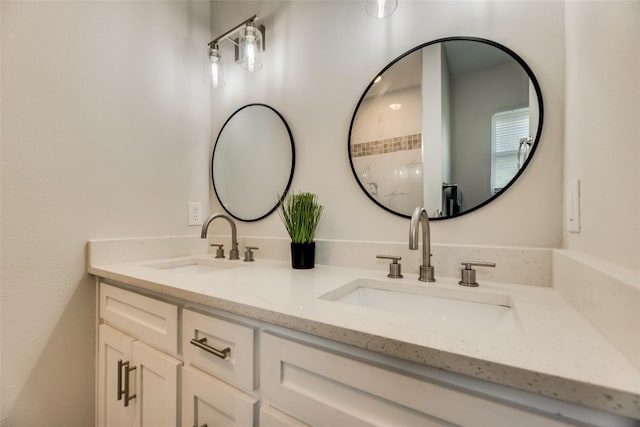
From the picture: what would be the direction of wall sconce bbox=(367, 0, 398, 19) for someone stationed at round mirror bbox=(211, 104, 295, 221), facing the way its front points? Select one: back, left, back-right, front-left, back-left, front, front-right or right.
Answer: left

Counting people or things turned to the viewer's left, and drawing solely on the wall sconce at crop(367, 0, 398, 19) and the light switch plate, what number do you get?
1

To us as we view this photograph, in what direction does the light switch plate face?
facing to the left of the viewer

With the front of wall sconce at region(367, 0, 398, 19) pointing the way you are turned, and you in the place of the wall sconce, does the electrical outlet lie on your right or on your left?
on your right

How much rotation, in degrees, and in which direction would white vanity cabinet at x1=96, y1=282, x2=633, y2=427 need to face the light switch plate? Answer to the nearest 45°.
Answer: approximately 135° to its left

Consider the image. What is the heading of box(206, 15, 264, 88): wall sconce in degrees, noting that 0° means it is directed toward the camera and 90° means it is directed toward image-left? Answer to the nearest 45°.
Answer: approximately 45°

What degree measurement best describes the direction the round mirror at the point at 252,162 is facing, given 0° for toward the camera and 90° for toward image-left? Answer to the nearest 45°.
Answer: approximately 45°

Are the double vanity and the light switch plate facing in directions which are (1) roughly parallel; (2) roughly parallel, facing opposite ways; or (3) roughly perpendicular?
roughly perpendicular
